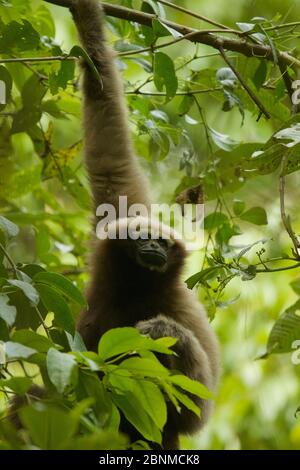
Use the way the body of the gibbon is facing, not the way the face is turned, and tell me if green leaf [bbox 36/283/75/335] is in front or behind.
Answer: in front

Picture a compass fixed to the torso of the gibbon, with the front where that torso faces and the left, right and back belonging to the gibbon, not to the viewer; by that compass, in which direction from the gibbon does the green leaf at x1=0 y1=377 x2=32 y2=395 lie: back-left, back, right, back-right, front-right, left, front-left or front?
right

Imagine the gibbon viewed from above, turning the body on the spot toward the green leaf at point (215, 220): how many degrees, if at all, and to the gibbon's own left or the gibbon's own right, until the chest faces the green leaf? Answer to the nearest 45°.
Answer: approximately 45° to the gibbon's own left

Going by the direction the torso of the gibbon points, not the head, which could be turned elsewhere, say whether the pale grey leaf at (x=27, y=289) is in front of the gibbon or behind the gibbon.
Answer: in front

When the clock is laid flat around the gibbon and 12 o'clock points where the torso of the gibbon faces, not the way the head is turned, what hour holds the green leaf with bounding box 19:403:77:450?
The green leaf is roughly at 2 o'clock from the gibbon.

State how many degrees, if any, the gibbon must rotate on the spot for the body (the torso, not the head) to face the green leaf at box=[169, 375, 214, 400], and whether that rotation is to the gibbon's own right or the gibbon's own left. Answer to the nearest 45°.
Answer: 0° — it already faces it

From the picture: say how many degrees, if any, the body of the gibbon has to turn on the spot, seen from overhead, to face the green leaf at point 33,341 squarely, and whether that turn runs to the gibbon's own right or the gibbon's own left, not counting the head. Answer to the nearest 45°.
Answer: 0° — it already faces it

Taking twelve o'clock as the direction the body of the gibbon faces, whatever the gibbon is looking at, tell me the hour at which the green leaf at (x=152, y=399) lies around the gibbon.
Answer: The green leaf is roughly at 12 o'clock from the gibbon.

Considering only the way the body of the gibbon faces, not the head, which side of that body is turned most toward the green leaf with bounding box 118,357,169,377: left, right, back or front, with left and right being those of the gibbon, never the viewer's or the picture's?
front

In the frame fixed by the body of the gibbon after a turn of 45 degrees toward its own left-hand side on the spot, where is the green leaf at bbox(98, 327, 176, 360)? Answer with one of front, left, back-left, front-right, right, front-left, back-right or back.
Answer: front-right

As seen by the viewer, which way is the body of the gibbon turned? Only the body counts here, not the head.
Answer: toward the camera
